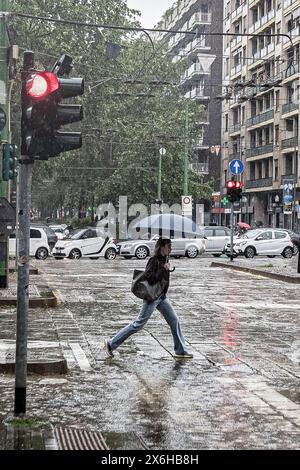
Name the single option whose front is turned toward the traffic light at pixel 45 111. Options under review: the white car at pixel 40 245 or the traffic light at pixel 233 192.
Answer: the traffic light at pixel 233 192

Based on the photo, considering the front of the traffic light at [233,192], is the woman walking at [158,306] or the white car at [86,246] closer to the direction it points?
the woman walking

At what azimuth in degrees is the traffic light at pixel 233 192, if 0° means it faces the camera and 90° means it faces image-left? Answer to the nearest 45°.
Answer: approximately 0°

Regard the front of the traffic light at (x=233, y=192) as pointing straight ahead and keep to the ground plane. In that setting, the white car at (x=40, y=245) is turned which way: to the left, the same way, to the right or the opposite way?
to the right

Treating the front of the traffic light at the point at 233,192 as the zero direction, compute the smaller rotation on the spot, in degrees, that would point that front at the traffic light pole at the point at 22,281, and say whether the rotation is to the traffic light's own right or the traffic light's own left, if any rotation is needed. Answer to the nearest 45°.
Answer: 0° — it already faces it
